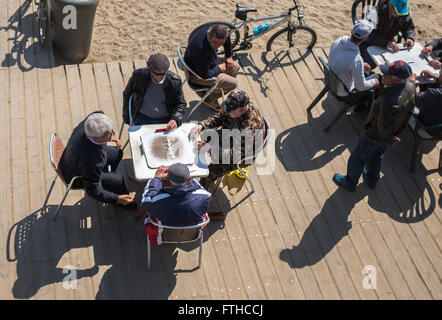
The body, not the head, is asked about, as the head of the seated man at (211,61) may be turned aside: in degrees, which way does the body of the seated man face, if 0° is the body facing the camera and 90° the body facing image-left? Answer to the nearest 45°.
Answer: approximately 315°

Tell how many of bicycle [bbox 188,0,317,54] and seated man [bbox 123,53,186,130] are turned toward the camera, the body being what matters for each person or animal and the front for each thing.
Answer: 1

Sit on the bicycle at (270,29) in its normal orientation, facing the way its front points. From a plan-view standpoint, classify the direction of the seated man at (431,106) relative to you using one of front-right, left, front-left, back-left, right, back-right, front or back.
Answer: front-right

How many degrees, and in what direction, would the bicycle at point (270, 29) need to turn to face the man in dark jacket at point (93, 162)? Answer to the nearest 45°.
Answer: approximately 90° to its right

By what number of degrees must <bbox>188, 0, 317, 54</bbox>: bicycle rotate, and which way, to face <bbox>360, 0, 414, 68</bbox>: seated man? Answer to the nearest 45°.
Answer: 0° — it already faces them

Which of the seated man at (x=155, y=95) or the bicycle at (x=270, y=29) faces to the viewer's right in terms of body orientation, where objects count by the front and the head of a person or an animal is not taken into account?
the bicycle

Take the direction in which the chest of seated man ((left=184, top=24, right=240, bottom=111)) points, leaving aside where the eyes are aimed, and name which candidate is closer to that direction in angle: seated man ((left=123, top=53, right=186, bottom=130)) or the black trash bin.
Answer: the seated man

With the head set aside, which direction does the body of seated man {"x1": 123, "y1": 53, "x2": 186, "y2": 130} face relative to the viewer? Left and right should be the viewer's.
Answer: facing the viewer

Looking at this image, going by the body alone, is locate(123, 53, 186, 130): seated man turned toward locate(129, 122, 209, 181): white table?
yes

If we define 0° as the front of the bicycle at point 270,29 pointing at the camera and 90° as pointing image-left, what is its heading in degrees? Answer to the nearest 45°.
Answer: approximately 270°

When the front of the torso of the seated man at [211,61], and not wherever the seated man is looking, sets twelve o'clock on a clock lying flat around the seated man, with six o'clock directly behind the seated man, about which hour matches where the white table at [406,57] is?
The white table is roughly at 10 o'clock from the seated man.

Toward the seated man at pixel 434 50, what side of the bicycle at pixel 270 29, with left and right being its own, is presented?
front

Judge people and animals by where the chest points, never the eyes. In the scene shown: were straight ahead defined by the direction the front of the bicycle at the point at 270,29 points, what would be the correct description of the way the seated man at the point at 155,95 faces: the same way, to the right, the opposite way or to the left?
to the right

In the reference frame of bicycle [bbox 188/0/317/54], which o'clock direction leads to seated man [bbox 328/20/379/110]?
The seated man is roughly at 2 o'clock from the bicycle.

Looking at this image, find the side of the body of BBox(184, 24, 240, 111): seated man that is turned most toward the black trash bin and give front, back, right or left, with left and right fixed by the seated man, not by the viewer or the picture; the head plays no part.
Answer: back

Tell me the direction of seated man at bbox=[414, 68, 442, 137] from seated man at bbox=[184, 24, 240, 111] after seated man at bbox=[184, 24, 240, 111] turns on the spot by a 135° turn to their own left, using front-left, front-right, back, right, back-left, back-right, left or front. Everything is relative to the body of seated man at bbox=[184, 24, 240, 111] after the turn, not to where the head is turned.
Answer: right
